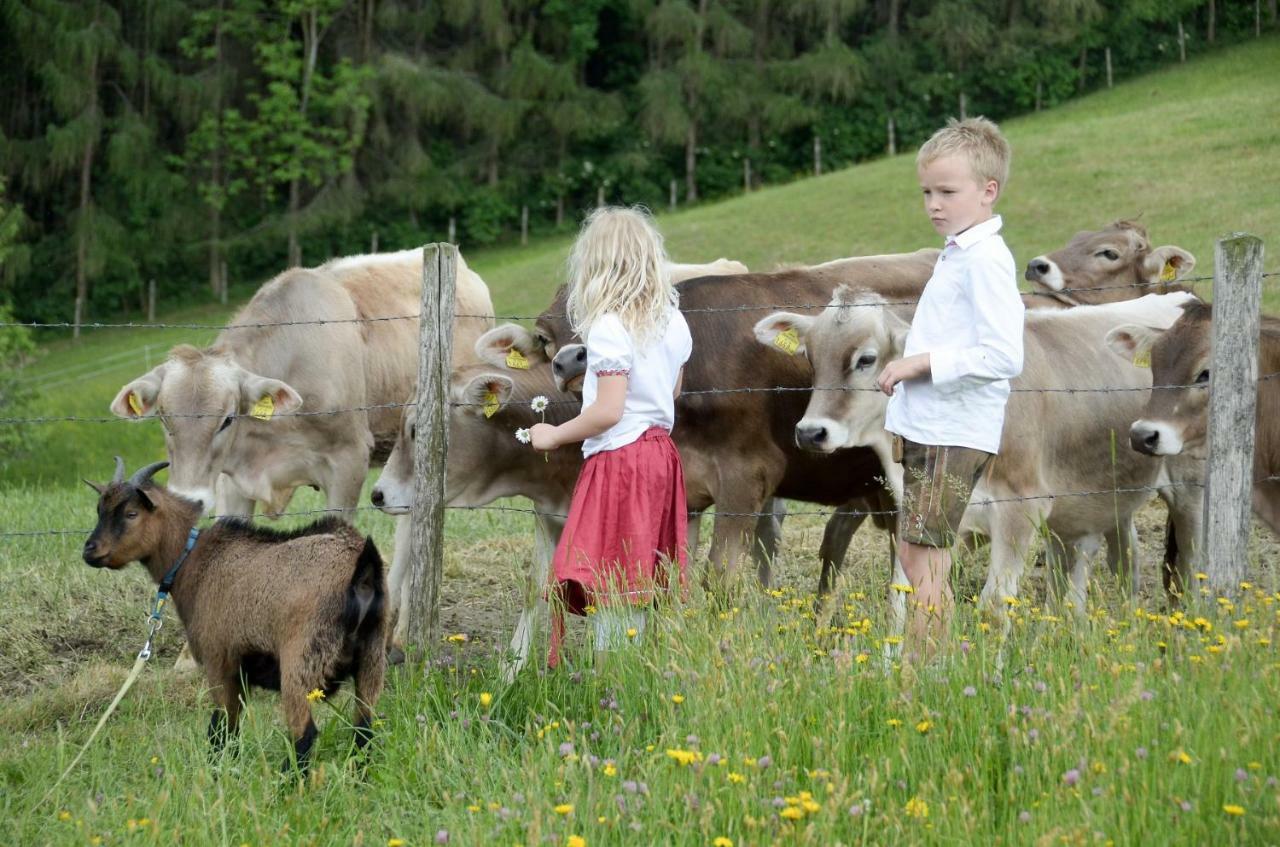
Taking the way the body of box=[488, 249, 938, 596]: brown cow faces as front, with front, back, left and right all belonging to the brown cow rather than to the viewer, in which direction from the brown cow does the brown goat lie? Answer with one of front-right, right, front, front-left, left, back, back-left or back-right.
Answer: front-left

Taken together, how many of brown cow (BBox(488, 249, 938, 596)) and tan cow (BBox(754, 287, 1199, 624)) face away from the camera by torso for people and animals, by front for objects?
0

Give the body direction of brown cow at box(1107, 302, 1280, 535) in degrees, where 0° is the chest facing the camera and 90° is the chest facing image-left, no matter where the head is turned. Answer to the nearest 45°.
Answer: approximately 45°

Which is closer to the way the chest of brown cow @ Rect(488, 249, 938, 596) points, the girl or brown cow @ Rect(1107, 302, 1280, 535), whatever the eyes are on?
the girl

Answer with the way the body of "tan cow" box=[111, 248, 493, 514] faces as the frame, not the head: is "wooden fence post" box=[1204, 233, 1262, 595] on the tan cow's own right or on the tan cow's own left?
on the tan cow's own left

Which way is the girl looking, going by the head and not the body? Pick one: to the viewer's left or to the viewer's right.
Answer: to the viewer's left

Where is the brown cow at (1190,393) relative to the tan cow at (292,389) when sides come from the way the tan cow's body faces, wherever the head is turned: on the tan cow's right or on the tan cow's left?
on the tan cow's left

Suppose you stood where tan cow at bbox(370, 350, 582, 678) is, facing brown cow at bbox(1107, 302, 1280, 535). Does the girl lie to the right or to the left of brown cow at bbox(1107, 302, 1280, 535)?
right

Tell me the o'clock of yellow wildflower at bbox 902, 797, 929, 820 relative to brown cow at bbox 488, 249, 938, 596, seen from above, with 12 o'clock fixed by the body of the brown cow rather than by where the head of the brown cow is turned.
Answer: The yellow wildflower is roughly at 9 o'clock from the brown cow.

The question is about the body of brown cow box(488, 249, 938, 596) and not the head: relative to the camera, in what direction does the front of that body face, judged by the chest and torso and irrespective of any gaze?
to the viewer's left
